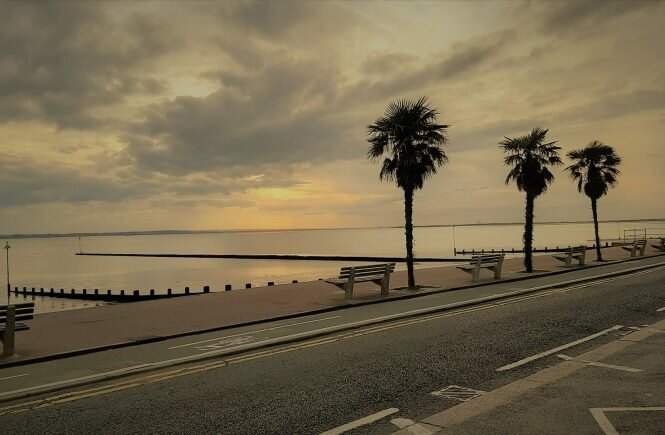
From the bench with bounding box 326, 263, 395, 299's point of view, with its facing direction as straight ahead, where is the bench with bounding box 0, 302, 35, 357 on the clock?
the bench with bounding box 0, 302, 35, 357 is roughly at 9 o'clock from the bench with bounding box 326, 263, 395, 299.

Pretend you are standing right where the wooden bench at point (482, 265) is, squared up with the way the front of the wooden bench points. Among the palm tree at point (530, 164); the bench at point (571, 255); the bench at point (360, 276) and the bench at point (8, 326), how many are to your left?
2

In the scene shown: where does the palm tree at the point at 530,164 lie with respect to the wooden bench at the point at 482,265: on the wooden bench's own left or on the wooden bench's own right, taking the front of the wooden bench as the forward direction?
on the wooden bench's own right

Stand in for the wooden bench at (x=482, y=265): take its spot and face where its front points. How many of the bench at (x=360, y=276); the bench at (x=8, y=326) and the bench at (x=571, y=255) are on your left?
2

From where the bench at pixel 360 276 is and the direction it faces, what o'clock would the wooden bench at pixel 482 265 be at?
The wooden bench is roughly at 3 o'clock from the bench.

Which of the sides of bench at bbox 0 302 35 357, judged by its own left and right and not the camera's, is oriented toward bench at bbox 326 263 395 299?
right

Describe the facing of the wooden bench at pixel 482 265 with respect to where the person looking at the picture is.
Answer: facing away from the viewer and to the left of the viewer

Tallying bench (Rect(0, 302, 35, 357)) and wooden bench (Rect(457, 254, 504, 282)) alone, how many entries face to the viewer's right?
0

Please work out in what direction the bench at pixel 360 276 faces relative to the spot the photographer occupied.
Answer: facing away from the viewer and to the left of the viewer

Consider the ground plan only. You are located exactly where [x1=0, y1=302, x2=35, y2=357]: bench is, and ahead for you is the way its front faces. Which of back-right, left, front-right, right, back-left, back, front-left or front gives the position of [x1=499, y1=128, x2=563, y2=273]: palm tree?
right

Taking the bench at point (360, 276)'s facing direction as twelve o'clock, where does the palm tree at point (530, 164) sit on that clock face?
The palm tree is roughly at 3 o'clock from the bench.

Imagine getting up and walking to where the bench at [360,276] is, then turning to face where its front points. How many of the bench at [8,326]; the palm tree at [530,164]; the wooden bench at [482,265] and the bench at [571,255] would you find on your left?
1
